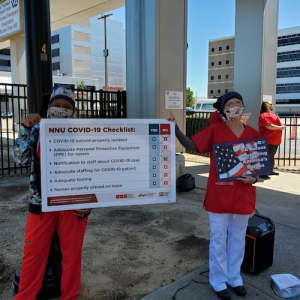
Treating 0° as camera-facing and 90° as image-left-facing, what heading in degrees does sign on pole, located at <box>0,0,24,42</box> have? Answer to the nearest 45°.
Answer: approximately 45°

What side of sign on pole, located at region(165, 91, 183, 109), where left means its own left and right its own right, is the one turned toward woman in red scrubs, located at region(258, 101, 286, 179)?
left

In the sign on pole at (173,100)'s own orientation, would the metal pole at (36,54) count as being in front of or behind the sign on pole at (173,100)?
in front

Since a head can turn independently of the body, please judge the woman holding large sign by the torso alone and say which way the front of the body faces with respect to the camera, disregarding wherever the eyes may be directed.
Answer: toward the camera

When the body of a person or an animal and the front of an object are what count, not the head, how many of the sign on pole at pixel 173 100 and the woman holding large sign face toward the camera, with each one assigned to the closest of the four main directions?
2

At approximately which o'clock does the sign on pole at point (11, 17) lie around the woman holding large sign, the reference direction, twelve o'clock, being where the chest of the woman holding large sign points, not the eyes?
The sign on pole is roughly at 6 o'clock from the woman holding large sign.

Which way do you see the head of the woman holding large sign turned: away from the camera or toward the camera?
toward the camera

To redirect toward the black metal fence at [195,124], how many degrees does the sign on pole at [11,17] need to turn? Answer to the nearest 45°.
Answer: approximately 135° to its left

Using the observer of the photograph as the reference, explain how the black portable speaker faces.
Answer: facing the viewer and to the left of the viewer

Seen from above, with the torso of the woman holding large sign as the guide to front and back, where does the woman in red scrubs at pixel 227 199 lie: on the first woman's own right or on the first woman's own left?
on the first woman's own left

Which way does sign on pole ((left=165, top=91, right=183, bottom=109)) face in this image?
toward the camera
